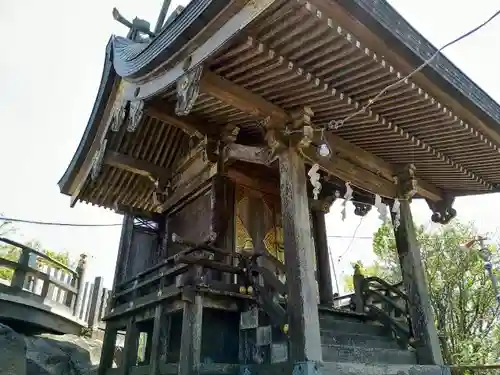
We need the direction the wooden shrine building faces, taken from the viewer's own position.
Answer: facing the viewer and to the right of the viewer

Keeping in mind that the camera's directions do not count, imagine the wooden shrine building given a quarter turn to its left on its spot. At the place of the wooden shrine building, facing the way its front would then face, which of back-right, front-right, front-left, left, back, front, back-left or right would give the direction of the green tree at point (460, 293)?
front

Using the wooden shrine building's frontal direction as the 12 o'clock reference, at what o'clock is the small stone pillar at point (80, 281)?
The small stone pillar is roughly at 6 o'clock from the wooden shrine building.

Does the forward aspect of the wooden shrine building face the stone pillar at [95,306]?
no
